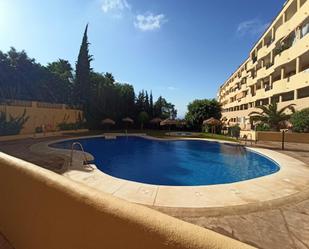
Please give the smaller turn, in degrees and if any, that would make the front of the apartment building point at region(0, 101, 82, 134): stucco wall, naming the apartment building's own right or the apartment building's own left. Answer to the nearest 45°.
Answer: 0° — it already faces it

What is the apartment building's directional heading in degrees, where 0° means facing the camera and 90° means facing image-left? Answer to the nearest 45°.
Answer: approximately 45°
